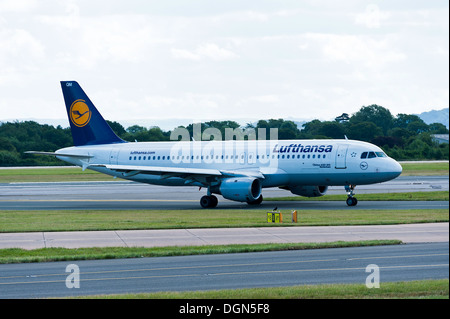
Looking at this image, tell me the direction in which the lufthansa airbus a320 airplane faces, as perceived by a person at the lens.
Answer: facing the viewer and to the right of the viewer
